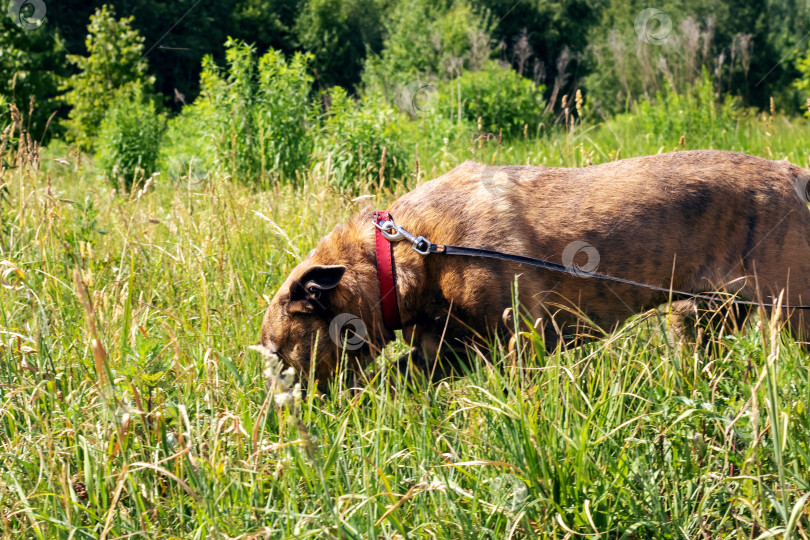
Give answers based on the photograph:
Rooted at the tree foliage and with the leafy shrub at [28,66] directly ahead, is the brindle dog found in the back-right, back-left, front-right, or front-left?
back-left

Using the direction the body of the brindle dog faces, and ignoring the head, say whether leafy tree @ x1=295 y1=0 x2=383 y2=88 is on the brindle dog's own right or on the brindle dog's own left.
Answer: on the brindle dog's own right

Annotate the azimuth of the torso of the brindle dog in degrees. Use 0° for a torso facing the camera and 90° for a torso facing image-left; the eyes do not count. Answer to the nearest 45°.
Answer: approximately 90°

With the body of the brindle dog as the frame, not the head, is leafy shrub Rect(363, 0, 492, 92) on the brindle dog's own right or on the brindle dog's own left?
on the brindle dog's own right

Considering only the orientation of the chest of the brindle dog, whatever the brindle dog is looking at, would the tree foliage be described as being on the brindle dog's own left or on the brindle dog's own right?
on the brindle dog's own right

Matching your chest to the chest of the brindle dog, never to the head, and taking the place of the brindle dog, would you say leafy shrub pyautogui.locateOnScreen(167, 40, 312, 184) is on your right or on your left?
on your right

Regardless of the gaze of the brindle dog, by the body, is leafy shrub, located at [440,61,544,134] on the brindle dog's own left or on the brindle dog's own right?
on the brindle dog's own right
